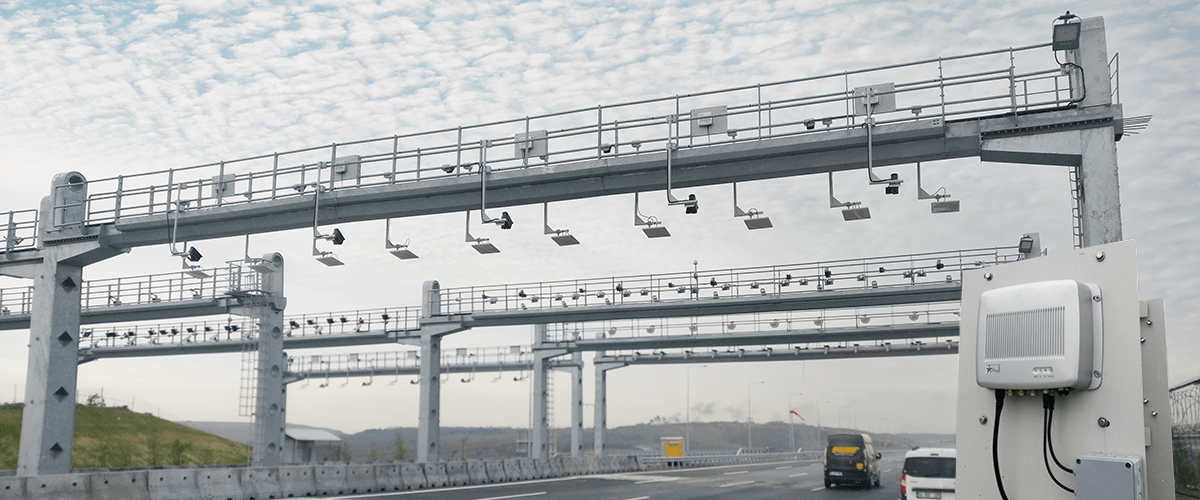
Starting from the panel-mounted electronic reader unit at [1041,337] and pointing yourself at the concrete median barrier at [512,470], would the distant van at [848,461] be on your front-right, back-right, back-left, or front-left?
front-right

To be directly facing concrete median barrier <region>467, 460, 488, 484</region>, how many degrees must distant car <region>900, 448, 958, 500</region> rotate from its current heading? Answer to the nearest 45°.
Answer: approximately 45° to its left

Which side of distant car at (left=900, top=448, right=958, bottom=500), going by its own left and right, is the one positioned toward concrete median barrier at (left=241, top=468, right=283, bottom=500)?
left

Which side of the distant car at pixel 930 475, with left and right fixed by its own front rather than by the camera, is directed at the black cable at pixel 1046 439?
back

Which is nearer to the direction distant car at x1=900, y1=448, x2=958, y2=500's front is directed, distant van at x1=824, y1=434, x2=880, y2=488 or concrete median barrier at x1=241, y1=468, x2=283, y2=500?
the distant van

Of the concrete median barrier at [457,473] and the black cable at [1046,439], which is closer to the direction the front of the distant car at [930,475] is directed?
the concrete median barrier

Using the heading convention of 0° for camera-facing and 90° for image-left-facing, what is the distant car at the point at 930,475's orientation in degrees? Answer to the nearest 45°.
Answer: approximately 180°

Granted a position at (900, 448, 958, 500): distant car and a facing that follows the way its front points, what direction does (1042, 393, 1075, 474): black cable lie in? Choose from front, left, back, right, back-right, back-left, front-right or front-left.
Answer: back

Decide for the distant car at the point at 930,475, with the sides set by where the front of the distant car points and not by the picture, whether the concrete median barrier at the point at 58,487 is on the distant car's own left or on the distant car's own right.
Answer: on the distant car's own left

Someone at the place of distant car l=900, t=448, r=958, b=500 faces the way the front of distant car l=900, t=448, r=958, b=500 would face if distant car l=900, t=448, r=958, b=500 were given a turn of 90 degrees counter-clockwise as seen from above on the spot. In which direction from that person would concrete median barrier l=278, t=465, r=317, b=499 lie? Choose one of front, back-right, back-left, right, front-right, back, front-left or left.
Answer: front

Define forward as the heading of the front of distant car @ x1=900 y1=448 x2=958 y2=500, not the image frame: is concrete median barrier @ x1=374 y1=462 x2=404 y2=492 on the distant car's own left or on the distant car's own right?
on the distant car's own left

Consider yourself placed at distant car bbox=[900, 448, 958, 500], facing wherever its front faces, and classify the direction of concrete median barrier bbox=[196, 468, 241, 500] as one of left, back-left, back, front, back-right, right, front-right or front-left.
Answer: left

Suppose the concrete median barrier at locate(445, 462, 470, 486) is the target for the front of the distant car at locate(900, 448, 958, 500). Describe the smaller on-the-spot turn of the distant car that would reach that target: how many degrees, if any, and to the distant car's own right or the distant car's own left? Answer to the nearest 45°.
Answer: approximately 45° to the distant car's own left

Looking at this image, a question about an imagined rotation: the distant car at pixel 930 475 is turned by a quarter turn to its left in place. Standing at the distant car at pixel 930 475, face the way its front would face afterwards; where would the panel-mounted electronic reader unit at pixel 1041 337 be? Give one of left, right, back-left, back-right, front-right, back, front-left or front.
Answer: left

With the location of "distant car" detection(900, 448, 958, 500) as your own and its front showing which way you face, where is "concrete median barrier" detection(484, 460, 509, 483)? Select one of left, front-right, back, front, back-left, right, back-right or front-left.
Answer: front-left

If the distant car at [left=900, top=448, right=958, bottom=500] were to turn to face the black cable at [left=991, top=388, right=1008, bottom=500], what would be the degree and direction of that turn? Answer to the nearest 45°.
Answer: approximately 180°

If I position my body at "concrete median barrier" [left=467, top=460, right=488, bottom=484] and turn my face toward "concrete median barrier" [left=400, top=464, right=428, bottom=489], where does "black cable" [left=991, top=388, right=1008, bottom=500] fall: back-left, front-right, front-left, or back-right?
front-left
